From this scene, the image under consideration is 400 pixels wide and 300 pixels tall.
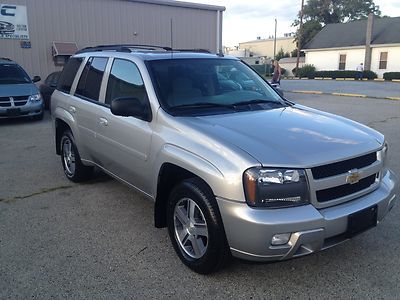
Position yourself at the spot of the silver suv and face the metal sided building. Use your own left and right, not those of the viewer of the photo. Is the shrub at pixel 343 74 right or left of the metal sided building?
right

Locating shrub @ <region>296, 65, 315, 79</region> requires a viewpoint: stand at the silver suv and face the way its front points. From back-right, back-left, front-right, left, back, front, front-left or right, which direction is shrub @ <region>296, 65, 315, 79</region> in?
back-left

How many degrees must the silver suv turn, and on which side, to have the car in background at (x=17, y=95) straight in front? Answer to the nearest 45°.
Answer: approximately 180°

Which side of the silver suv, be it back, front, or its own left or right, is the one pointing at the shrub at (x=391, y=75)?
left

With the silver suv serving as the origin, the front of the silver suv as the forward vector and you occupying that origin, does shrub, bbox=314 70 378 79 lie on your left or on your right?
on your left

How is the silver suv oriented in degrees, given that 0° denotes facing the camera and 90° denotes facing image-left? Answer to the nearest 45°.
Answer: approximately 315°

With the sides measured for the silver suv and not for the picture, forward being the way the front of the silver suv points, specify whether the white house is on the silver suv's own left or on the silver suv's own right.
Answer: on the silver suv's own left

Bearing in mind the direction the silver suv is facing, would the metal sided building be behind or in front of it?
behind
